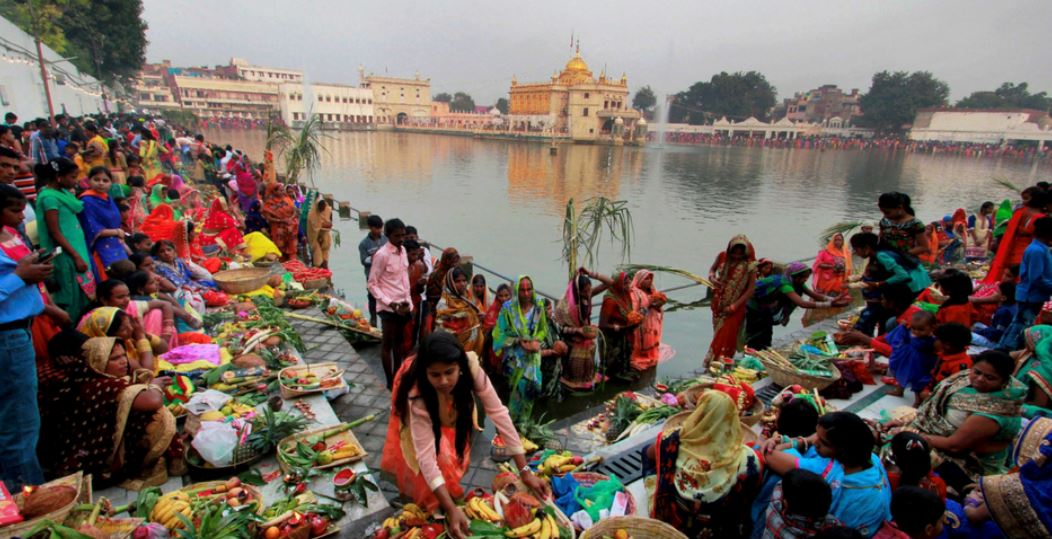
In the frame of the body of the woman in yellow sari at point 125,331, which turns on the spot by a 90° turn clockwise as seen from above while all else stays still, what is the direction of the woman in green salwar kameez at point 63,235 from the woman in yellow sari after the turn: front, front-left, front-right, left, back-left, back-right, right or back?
back

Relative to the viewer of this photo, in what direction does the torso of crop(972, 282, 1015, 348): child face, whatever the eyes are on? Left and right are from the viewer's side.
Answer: facing to the left of the viewer

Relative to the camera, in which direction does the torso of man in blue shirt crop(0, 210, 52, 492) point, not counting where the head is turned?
to the viewer's right

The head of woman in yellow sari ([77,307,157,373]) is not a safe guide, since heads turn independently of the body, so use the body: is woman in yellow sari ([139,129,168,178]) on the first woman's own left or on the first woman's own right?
on the first woman's own left

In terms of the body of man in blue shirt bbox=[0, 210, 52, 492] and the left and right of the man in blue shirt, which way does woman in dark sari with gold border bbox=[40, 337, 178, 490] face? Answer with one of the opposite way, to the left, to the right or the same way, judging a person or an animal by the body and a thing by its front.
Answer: the same way

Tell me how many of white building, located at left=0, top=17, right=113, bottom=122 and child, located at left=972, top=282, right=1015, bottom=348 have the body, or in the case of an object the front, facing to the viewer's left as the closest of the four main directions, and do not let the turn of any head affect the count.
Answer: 1

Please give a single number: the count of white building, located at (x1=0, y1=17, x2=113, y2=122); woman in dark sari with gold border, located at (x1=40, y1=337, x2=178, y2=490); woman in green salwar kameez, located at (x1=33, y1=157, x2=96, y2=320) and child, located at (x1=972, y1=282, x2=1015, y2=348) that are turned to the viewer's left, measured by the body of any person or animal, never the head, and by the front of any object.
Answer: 1

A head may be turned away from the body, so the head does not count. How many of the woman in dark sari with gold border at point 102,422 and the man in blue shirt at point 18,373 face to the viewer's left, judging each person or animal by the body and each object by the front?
0

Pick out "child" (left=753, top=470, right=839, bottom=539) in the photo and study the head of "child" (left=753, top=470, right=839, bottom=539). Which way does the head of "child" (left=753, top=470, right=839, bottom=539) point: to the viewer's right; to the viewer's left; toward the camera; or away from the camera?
away from the camera

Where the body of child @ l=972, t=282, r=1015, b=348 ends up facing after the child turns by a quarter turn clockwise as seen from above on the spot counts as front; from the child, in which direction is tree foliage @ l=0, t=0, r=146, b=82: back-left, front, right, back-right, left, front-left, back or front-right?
left

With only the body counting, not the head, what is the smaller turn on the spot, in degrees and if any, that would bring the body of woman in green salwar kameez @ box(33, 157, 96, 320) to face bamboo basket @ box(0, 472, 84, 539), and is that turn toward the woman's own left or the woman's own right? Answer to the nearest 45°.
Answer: approximately 90° to the woman's own right

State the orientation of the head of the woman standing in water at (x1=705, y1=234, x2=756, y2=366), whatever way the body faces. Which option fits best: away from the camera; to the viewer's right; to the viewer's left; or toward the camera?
toward the camera

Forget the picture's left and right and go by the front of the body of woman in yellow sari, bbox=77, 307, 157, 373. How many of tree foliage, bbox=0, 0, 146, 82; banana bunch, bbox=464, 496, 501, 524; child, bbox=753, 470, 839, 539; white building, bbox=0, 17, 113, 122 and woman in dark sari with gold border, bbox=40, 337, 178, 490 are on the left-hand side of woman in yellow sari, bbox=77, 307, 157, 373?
2

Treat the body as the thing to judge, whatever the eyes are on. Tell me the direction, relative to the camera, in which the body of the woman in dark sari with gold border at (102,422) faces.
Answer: to the viewer's right

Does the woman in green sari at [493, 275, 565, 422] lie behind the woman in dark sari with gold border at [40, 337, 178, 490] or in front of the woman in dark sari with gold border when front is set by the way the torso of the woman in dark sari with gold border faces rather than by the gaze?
in front

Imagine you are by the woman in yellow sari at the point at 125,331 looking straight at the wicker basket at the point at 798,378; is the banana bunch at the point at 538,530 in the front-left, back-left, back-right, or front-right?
front-right

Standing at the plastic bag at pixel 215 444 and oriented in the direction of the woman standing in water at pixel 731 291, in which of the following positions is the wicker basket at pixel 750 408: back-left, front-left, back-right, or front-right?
front-right

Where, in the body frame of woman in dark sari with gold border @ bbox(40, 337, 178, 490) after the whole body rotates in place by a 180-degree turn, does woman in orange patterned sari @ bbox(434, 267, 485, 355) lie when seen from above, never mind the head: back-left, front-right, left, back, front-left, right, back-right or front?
back

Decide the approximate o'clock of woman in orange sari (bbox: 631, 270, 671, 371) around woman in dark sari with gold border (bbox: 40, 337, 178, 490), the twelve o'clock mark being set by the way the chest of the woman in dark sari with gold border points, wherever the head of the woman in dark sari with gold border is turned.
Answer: The woman in orange sari is roughly at 12 o'clock from the woman in dark sari with gold border.
